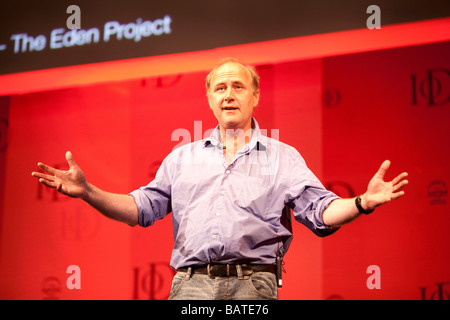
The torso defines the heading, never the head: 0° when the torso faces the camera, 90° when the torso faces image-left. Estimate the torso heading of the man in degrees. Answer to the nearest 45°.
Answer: approximately 0°
